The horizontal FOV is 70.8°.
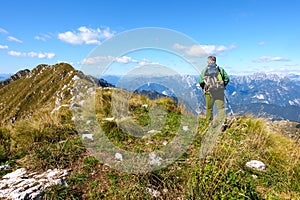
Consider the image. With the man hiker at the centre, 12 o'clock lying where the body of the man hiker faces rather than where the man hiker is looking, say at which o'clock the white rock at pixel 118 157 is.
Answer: The white rock is roughly at 7 o'clock from the man hiker.

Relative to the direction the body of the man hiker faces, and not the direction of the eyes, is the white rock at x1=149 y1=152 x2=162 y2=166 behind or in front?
behind

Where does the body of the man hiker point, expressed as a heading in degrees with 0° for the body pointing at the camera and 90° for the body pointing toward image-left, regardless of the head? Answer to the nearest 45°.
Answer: approximately 180°

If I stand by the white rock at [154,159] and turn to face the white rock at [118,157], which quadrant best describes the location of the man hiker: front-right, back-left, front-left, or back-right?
back-right
